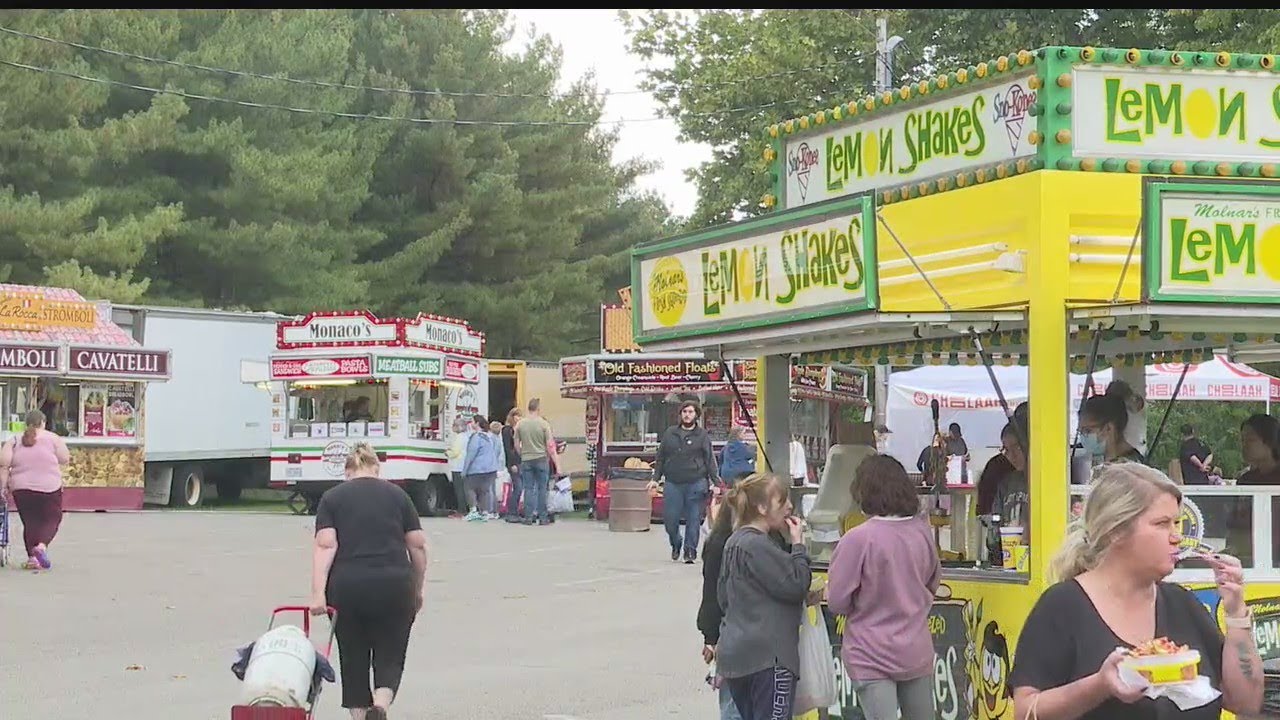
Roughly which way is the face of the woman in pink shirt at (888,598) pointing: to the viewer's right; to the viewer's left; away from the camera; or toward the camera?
away from the camera

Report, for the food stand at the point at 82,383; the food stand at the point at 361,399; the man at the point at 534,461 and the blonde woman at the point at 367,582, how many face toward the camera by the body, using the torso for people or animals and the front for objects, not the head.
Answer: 2

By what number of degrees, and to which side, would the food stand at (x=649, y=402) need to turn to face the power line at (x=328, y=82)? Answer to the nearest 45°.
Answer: approximately 135° to its right

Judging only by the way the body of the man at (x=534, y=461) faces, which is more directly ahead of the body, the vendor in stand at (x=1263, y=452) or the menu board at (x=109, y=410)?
the menu board

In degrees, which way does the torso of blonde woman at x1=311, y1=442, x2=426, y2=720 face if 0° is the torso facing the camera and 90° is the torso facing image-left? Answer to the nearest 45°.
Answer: approximately 180°

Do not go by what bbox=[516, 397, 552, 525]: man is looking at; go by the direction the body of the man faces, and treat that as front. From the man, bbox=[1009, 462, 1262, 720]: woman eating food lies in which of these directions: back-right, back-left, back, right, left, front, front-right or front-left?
back

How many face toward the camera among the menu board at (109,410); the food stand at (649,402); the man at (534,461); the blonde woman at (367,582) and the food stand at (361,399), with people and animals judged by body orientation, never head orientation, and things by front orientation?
3

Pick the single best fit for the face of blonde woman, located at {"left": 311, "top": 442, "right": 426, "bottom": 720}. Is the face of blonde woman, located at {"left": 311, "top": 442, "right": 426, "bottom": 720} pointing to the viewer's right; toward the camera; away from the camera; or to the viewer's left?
away from the camera

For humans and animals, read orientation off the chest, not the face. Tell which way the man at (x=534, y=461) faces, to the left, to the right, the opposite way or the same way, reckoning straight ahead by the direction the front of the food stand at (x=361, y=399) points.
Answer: the opposite way

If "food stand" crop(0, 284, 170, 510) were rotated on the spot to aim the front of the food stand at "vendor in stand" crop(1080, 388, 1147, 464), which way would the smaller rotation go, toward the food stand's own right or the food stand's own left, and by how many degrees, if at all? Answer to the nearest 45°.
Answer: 0° — it already faces them

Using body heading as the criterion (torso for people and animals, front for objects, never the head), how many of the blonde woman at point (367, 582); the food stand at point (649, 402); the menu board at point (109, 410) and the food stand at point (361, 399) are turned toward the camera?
3
